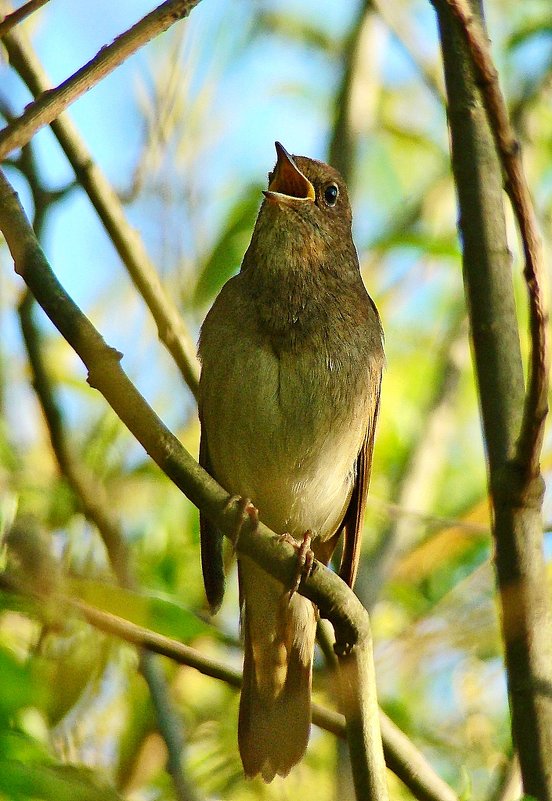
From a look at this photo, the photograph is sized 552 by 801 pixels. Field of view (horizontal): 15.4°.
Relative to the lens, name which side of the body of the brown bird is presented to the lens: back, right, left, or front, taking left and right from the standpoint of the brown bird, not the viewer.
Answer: front

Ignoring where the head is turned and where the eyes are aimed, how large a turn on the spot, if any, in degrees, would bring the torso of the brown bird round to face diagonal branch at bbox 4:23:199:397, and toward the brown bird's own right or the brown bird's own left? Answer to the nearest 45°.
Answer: approximately 45° to the brown bird's own right
